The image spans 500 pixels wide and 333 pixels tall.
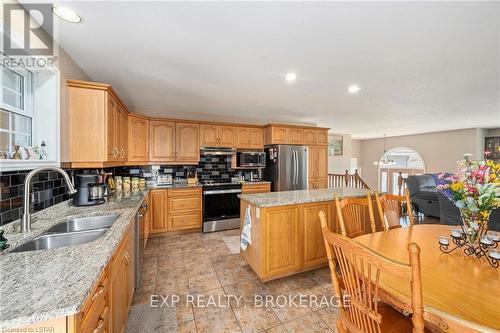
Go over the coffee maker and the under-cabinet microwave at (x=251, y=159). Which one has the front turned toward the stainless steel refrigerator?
the coffee maker

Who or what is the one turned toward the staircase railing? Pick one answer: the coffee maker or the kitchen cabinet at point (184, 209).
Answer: the coffee maker

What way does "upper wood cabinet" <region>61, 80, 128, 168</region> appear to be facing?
to the viewer's right

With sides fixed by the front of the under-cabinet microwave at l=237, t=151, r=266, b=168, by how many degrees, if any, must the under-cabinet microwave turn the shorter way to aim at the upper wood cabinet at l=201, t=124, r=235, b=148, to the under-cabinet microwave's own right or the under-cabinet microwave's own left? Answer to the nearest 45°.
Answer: approximately 90° to the under-cabinet microwave's own right

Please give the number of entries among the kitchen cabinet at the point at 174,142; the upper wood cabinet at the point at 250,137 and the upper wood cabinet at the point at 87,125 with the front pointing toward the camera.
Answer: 2
